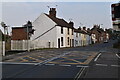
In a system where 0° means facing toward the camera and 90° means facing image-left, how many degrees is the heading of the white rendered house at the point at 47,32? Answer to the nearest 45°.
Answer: approximately 315°
